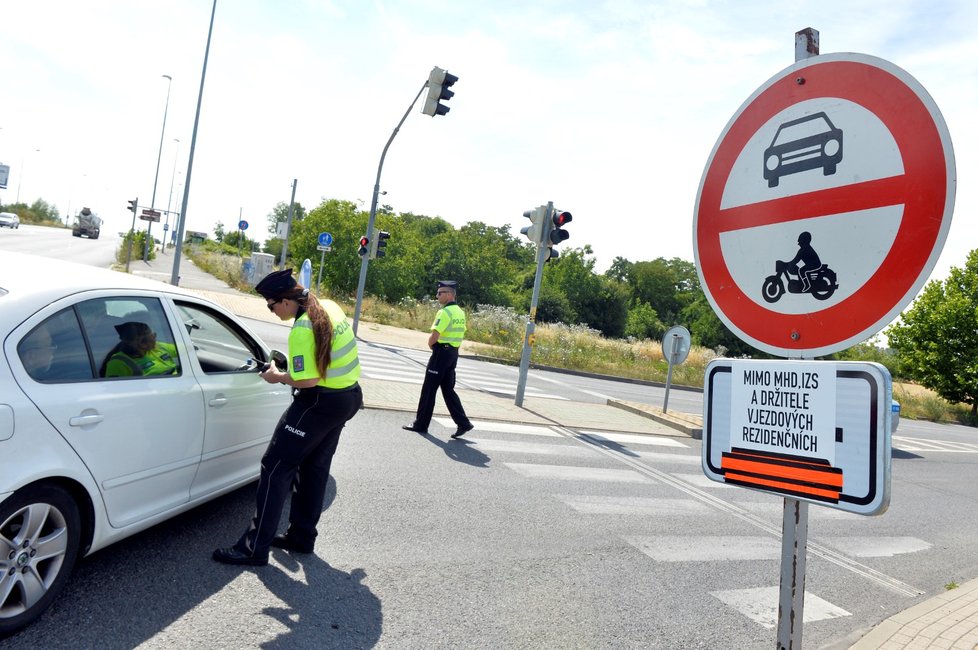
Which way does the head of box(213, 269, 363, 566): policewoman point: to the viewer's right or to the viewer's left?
to the viewer's left

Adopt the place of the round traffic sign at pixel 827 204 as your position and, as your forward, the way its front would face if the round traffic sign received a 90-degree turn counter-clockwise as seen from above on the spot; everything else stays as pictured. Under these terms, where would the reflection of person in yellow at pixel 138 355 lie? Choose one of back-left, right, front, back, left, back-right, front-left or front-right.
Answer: back-right

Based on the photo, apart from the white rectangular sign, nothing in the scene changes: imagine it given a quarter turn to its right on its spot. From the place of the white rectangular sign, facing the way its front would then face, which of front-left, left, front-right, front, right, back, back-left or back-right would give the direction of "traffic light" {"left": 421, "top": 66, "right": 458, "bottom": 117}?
front

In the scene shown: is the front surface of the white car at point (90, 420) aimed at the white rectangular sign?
no

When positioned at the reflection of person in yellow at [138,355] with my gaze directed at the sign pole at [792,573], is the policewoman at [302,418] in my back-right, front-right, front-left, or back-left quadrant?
front-left

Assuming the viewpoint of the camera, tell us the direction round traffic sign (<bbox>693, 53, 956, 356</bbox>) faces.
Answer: facing the viewer and to the left of the viewer

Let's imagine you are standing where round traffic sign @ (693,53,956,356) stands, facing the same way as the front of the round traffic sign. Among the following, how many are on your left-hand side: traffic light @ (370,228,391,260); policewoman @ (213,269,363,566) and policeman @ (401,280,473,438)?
0

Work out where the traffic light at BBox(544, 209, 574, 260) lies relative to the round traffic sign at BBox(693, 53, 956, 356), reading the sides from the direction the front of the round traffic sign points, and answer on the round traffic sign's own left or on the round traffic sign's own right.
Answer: on the round traffic sign's own right

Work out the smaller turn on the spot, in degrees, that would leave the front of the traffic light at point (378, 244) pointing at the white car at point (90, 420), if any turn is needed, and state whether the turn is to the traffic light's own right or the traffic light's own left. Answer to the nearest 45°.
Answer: approximately 90° to the traffic light's own right

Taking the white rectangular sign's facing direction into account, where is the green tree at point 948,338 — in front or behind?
behind
